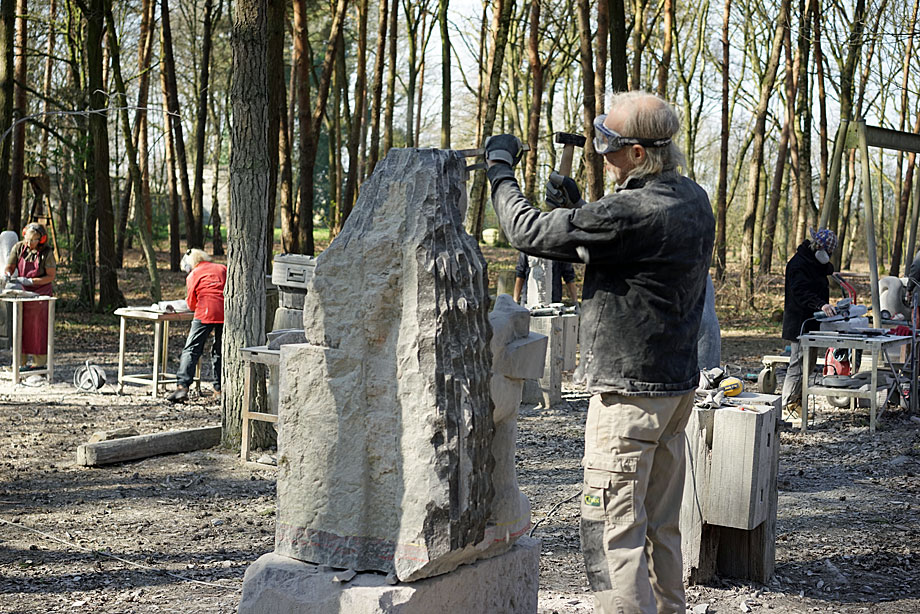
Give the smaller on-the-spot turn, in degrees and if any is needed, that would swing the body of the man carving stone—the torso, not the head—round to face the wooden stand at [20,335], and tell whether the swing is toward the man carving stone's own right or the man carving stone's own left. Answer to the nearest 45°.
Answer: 0° — they already face it

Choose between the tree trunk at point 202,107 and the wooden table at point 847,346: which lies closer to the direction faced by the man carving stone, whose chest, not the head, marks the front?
the tree trunk

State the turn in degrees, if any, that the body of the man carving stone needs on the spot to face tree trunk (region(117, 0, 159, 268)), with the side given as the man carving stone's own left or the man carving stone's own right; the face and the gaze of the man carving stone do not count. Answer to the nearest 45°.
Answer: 0° — they already face it

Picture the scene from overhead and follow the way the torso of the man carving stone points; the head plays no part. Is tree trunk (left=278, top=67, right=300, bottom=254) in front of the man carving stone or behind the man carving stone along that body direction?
in front

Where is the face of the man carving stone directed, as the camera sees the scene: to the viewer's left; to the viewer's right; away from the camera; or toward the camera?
to the viewer's left

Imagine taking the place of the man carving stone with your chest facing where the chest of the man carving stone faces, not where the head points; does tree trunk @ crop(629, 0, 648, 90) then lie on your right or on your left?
on your right

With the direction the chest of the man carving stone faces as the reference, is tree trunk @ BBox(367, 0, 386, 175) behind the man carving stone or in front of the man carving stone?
in front

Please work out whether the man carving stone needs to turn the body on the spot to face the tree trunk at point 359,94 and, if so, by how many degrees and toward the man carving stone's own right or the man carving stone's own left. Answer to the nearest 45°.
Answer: approximately 45° to the man carving stone's own right

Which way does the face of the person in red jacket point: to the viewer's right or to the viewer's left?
to the viewer's left

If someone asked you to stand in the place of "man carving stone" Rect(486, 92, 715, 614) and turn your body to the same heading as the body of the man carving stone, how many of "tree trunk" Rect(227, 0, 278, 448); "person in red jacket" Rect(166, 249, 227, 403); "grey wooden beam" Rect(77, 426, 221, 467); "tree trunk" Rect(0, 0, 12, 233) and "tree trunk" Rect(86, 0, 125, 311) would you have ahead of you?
5

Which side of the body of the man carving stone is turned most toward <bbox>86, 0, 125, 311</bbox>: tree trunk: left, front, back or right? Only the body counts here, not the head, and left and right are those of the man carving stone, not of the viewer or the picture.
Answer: front

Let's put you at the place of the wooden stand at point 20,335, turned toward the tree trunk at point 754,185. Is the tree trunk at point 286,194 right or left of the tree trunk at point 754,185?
left

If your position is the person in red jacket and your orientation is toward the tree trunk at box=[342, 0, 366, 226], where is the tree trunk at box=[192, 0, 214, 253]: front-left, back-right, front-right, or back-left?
front-left

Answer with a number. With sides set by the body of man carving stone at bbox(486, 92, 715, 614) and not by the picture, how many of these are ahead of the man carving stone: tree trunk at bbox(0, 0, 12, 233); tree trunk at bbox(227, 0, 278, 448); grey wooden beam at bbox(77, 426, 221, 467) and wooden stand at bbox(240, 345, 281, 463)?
4

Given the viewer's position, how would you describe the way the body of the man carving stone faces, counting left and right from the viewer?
facing away from the viewer and to the left of the viewer

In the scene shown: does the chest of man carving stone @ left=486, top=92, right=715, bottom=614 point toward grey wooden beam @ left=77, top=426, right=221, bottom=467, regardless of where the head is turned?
yes

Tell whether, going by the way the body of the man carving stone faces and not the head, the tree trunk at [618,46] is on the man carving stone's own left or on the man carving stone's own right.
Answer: on the man carving stone's own right

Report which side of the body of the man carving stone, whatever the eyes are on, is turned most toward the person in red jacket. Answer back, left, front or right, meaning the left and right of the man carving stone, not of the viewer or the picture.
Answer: front
